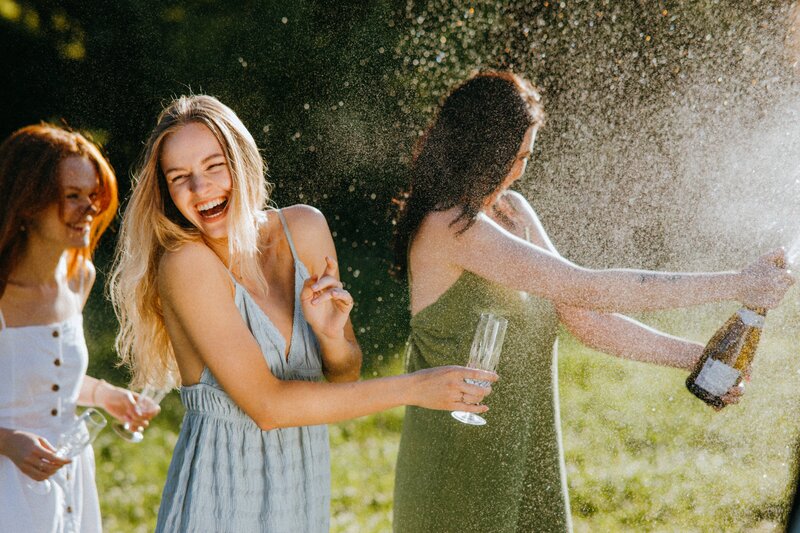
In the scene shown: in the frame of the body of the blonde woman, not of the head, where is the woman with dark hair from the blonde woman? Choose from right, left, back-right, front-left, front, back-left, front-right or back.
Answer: left

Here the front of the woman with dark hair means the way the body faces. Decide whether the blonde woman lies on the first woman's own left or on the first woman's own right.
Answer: on the first woman's own right

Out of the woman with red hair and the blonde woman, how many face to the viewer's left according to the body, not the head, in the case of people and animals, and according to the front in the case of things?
0

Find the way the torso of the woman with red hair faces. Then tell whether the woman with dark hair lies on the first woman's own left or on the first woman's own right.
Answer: on the first woman's own left

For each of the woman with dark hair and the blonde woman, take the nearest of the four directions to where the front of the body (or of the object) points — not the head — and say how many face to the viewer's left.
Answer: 0

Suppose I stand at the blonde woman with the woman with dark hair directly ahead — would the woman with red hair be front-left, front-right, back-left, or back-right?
back-left

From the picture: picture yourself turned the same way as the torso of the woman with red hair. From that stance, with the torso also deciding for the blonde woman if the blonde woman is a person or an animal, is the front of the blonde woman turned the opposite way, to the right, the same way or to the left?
the same way

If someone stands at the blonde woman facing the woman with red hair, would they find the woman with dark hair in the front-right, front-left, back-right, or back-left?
back-right

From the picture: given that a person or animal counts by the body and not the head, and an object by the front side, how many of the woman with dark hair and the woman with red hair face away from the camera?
0

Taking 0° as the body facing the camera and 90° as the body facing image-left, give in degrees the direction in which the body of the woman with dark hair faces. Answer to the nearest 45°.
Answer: approximately 270°

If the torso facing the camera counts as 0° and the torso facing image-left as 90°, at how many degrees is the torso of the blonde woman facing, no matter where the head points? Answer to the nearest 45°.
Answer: approximately 315°

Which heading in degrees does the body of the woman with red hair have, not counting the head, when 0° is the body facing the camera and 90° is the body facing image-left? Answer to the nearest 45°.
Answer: approximately 315°
